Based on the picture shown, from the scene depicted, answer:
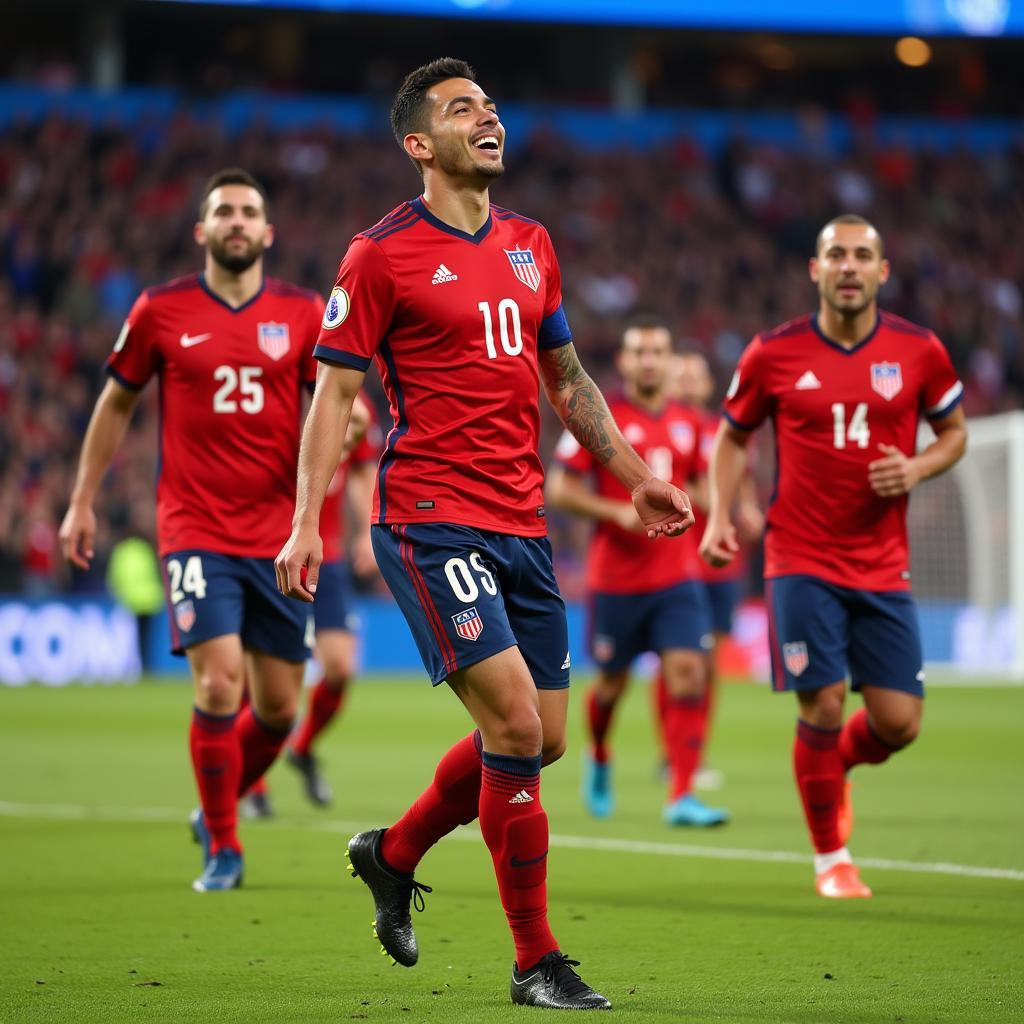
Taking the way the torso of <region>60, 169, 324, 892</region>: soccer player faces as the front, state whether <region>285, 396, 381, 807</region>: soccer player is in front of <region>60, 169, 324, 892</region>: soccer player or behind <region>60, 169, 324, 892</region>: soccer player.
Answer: behind

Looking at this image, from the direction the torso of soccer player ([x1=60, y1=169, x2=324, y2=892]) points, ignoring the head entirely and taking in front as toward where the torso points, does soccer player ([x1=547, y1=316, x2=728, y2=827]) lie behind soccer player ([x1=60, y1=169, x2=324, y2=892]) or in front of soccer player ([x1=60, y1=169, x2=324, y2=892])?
behind

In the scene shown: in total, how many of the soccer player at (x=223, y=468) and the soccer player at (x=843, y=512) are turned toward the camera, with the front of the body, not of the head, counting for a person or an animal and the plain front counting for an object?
2

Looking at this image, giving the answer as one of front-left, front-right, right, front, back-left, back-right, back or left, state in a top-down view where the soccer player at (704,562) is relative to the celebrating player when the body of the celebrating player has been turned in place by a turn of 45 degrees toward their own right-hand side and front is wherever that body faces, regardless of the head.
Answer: back

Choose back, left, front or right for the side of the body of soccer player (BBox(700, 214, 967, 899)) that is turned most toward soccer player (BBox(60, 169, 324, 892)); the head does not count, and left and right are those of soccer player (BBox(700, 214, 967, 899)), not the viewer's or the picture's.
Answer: right

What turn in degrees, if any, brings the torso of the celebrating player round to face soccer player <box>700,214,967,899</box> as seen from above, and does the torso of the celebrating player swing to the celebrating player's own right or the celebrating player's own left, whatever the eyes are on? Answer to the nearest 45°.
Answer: approximately 90° to the celebrating player's own left

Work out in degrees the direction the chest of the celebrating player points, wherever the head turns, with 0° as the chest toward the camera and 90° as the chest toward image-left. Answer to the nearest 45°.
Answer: approximately 315°

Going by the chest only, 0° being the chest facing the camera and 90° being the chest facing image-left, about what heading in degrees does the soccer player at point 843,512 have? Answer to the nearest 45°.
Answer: approximately 0°

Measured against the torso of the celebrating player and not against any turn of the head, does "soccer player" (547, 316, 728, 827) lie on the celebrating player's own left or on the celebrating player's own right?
on the celebrating player's own left
